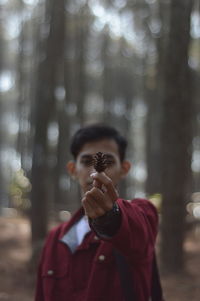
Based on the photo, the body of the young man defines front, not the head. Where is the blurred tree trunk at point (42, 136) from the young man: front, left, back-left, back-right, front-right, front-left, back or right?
back

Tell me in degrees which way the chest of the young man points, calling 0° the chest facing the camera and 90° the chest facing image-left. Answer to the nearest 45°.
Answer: approximately 0°

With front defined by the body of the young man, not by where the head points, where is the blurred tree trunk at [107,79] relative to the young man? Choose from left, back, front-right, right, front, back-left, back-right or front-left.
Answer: back

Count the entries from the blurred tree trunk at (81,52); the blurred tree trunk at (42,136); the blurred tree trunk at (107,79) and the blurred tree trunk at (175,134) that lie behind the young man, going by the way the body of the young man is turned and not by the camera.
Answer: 4

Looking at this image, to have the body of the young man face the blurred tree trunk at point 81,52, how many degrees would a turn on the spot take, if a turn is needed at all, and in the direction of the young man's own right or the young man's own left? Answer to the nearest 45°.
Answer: approximately 180°

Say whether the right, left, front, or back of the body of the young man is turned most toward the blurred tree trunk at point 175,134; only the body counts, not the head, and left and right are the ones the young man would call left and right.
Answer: back
